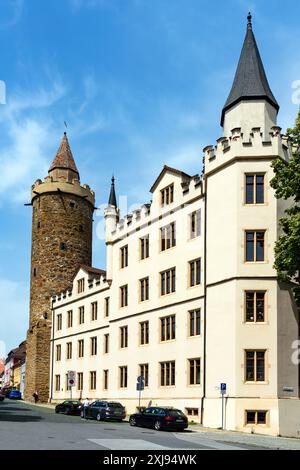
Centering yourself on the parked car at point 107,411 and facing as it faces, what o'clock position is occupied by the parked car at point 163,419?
the parked car at point 163,419 is roughly at 7 o'clock from the parked car at point 107,411.

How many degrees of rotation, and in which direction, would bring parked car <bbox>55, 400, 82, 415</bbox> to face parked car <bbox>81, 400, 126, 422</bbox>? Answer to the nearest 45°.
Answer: approximately 135° to its left

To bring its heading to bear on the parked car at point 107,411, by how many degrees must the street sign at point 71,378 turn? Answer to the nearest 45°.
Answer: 0° — it already faces it

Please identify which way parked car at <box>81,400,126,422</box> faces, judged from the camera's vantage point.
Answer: facing away from the viewer and to the left of the viewer
